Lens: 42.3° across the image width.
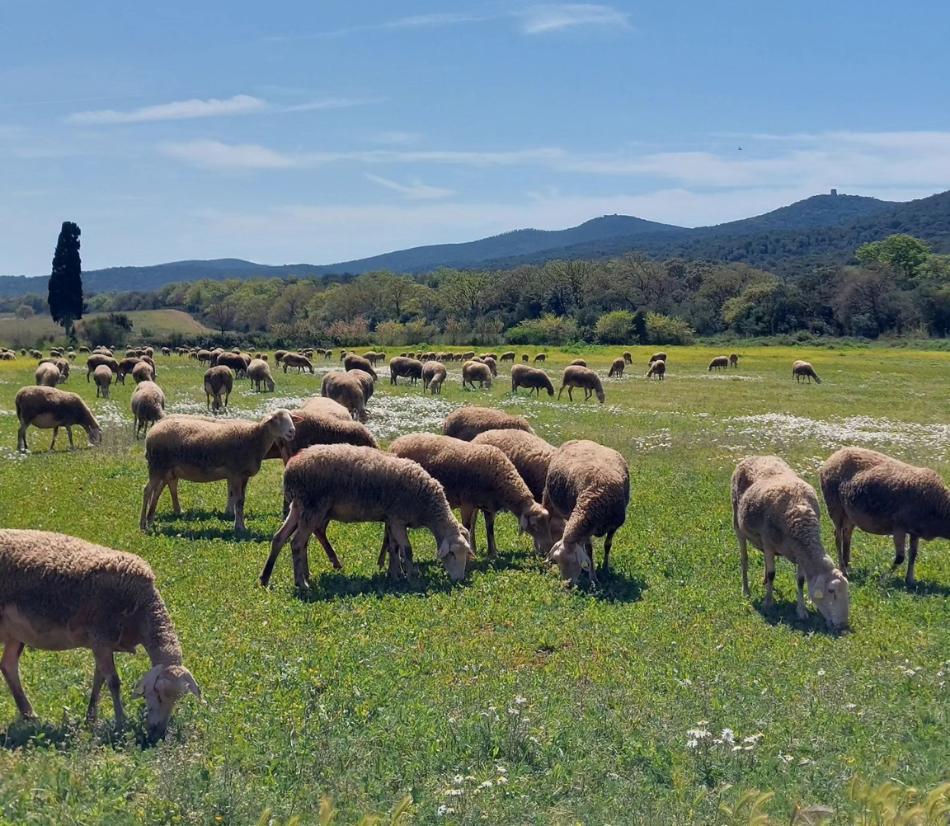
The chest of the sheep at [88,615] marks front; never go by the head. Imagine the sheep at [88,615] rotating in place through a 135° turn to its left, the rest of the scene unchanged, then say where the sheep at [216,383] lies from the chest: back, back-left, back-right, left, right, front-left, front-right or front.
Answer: front-right

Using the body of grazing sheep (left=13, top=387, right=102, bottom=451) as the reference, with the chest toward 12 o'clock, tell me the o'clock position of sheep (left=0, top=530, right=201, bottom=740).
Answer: The sheep is roughly at 3 o'clock from the grazing sheep.

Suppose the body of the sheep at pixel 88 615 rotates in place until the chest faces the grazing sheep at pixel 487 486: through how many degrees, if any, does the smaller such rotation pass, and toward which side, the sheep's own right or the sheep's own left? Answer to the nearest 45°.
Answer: approximately 45° to the sheep's own left

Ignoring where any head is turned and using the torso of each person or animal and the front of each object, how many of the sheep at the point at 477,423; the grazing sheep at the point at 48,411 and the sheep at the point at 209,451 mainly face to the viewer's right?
3

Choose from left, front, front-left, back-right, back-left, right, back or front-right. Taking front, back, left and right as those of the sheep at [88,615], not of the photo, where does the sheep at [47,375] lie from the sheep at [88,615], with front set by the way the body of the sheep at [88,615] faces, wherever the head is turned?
left

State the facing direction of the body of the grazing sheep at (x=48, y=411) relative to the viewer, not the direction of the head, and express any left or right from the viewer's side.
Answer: facing to the right of the viewer

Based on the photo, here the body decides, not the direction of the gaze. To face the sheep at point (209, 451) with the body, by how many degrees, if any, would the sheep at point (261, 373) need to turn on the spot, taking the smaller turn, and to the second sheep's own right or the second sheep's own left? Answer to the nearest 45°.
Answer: approximately 45° to the second sheep's own right

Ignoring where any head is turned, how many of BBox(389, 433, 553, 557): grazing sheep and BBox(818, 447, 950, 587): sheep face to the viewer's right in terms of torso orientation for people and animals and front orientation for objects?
2

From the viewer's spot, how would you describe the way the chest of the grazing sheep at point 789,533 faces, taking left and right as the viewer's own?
facing the viewer and to the right of the viewer

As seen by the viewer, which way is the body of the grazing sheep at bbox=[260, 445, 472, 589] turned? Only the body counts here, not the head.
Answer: to the viewer's right

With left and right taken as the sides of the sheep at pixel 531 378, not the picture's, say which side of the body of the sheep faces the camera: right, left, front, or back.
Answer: right

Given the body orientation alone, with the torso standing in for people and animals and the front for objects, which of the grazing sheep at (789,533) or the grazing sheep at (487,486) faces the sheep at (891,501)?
the grazing sheep at (487,486)

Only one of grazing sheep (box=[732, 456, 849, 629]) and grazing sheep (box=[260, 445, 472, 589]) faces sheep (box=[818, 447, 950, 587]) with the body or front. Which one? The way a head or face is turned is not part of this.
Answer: grazing sheep (box=[260, 445, 472, 589])

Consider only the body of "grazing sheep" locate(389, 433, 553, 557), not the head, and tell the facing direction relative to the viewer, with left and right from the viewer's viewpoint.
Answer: facing to the right of the viewer
